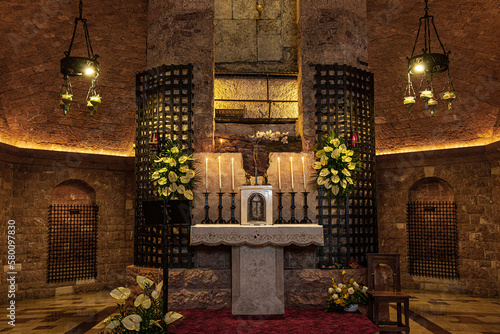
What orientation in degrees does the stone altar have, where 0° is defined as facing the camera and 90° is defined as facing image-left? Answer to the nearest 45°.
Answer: approximately 0°

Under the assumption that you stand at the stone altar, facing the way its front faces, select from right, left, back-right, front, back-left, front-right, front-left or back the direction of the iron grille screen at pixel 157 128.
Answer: back-right

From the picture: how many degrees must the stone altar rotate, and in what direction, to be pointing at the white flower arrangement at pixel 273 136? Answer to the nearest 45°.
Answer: approximately 180°

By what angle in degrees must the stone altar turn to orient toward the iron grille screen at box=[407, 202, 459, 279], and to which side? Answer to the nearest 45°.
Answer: approximately 135° to its left

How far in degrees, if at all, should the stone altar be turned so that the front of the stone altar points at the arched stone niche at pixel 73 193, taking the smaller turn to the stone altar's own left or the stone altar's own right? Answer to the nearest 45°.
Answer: approximately 135° to the stone altar's own right
